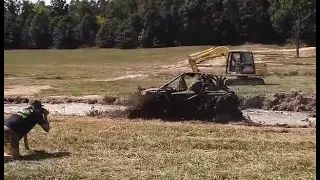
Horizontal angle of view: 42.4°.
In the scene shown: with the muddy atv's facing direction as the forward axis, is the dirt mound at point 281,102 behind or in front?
behind

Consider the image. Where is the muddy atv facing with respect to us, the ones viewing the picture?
facing to the left of the viewer
